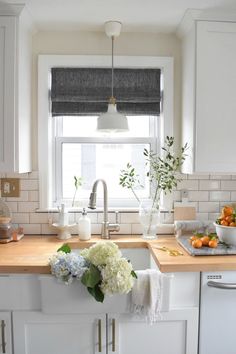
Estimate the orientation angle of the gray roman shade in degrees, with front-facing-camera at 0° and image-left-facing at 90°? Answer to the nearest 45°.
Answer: approximately 0°

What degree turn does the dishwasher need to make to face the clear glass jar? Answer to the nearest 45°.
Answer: approximately 90° to its right

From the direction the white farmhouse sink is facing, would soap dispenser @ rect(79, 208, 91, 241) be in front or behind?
behind

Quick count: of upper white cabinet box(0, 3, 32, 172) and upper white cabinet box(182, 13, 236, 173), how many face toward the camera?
2
